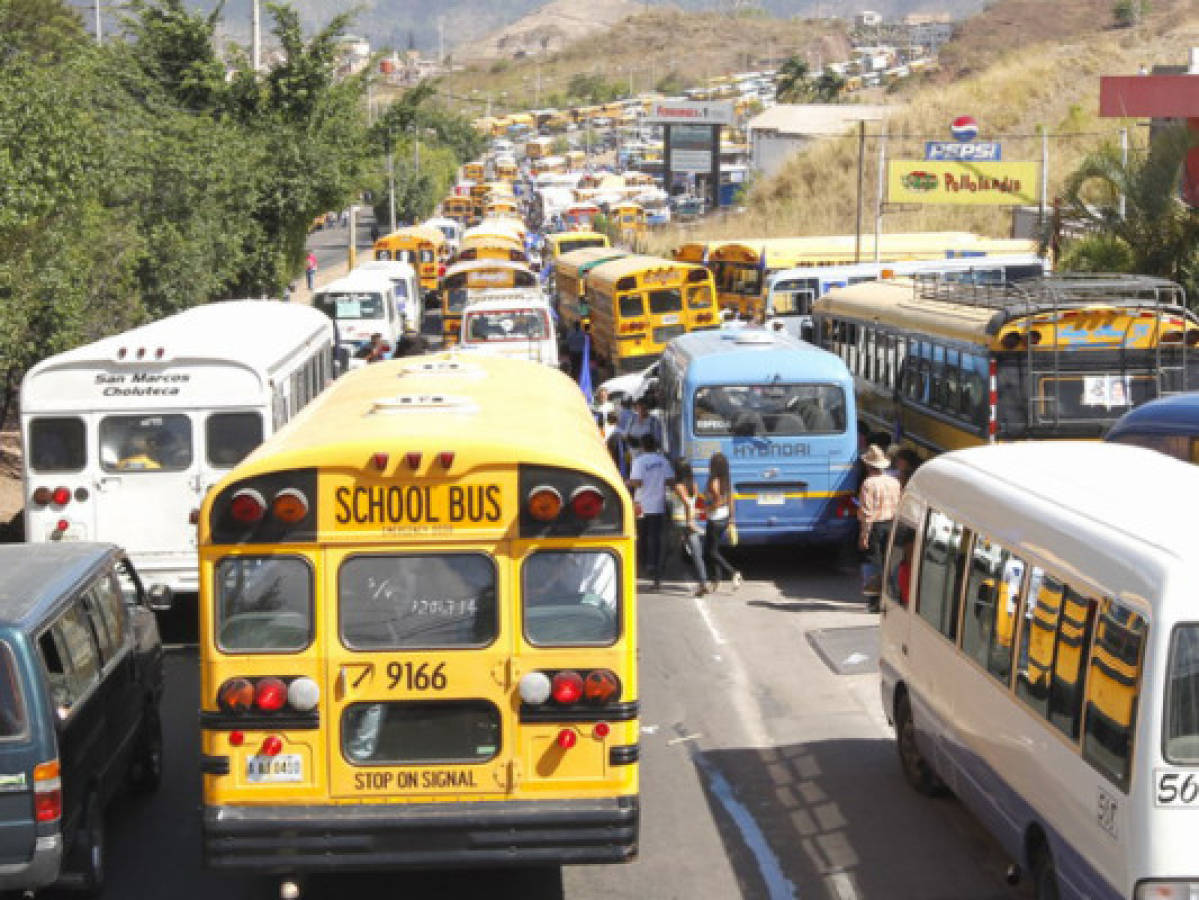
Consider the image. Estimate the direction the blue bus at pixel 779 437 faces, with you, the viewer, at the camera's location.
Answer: facing away from the viewer

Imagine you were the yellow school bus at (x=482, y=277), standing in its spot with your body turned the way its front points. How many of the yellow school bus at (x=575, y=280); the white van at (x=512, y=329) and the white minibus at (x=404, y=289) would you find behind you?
1

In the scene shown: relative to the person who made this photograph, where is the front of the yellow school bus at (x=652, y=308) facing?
facing away from the viewer and to the left of the viewer

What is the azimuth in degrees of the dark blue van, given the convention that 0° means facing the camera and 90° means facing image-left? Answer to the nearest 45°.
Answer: approximately 225°

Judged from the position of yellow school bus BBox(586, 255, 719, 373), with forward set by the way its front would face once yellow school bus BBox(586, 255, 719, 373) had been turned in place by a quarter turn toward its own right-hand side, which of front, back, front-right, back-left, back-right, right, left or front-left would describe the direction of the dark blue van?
back-right

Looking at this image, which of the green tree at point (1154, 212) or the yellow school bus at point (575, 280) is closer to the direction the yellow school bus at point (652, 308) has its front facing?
the yellow school bus

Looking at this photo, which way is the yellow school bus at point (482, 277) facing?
away from the camera

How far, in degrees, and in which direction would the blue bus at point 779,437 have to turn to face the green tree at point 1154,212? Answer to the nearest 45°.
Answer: approximately 45° to its right

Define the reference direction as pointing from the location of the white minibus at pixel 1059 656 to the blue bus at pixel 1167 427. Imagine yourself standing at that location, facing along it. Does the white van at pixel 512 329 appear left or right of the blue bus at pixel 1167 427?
left

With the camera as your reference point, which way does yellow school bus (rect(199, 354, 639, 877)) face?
facing away from the viewer
